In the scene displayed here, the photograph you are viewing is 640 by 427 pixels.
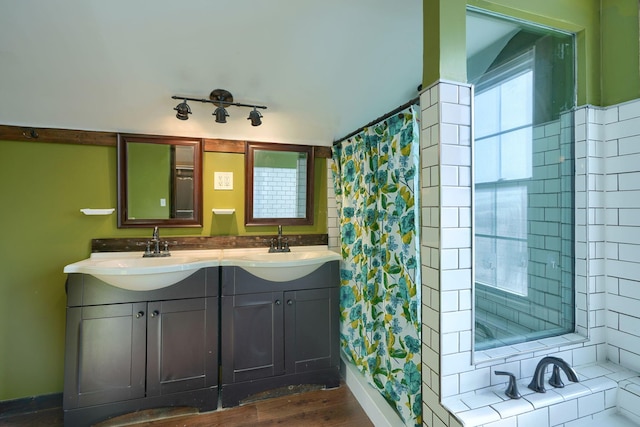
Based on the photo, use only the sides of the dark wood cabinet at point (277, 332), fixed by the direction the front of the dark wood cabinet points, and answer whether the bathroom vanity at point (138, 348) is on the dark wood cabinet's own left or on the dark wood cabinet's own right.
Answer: on the dark wood cabinet's own right

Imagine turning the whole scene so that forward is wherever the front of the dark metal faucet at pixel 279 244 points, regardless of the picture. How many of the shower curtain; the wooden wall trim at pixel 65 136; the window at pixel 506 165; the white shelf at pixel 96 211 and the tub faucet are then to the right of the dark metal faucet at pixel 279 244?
2

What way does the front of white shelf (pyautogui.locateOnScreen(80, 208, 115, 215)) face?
toward the camera

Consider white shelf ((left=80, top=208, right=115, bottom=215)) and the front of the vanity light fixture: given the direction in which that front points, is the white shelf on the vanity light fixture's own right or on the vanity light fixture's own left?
on the vanity light fixture's own right

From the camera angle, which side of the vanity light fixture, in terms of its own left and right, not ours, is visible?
front

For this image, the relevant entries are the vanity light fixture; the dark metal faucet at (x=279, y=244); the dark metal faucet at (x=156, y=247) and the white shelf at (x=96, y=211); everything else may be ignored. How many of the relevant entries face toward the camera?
4

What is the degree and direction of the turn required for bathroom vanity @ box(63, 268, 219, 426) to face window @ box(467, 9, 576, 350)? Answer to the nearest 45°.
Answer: approximately 45° to its left

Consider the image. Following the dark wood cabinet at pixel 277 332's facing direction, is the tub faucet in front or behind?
in front

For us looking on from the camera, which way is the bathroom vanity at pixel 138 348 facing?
facing the viewer

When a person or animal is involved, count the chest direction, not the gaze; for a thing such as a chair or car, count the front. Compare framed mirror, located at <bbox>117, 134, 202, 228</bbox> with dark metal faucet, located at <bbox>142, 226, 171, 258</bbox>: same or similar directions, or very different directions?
same or similar directions

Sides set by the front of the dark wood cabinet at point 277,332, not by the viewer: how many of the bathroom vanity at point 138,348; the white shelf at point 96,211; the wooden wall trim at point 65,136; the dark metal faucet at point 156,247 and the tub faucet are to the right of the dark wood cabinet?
4

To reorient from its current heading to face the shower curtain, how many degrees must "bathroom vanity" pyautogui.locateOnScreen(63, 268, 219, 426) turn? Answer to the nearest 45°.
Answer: approximately 45° to its left

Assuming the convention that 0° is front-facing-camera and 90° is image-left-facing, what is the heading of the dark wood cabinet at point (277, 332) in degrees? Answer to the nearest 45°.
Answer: approximately 0°

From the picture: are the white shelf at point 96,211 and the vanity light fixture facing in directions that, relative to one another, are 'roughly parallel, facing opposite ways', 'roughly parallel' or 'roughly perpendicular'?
roughly parallel
